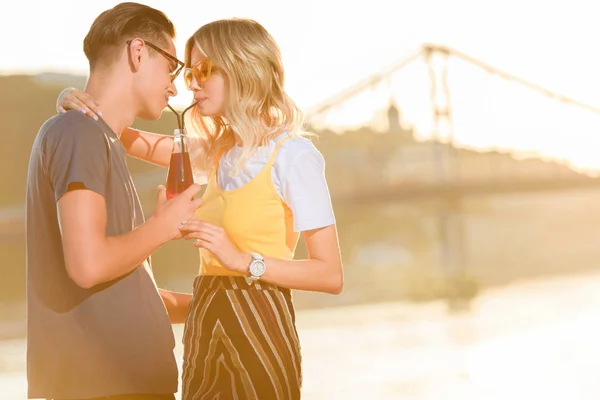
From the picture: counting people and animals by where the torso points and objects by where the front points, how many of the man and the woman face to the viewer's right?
1

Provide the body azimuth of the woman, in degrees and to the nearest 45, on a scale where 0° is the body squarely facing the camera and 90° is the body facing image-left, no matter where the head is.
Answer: approximately 45°

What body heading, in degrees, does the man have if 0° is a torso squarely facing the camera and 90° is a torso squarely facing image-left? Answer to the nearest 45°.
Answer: approximately 270°

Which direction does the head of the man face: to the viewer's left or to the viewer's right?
to the viewer's right
